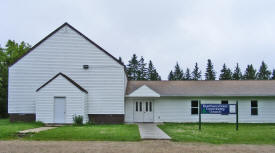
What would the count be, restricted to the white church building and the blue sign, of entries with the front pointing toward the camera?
2

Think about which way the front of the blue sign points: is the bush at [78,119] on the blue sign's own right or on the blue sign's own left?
on the blue sign's own right

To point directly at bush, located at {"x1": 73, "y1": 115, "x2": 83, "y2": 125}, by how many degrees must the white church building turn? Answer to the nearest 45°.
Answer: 0° — it already faces it

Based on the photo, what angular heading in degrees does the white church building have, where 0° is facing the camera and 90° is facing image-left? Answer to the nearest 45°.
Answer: approximately 0°

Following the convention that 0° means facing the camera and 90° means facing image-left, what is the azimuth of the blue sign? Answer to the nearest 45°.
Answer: approximately 0°
